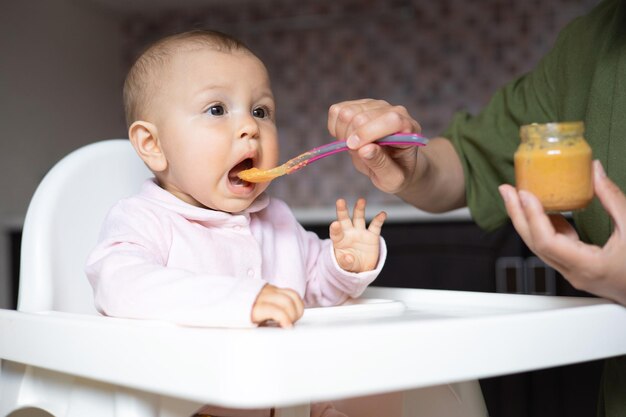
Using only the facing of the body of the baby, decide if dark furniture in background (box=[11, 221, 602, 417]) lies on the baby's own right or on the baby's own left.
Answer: on the baby's own left

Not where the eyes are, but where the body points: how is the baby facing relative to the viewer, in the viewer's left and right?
facing the viewer and to the right of the viewer

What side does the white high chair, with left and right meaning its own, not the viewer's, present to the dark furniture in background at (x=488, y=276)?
left

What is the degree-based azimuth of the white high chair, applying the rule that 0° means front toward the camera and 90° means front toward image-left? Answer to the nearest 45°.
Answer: approximately 315°

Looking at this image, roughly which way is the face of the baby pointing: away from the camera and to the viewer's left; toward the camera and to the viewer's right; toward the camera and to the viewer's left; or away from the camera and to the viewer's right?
toward the camera and to the viewer's right
